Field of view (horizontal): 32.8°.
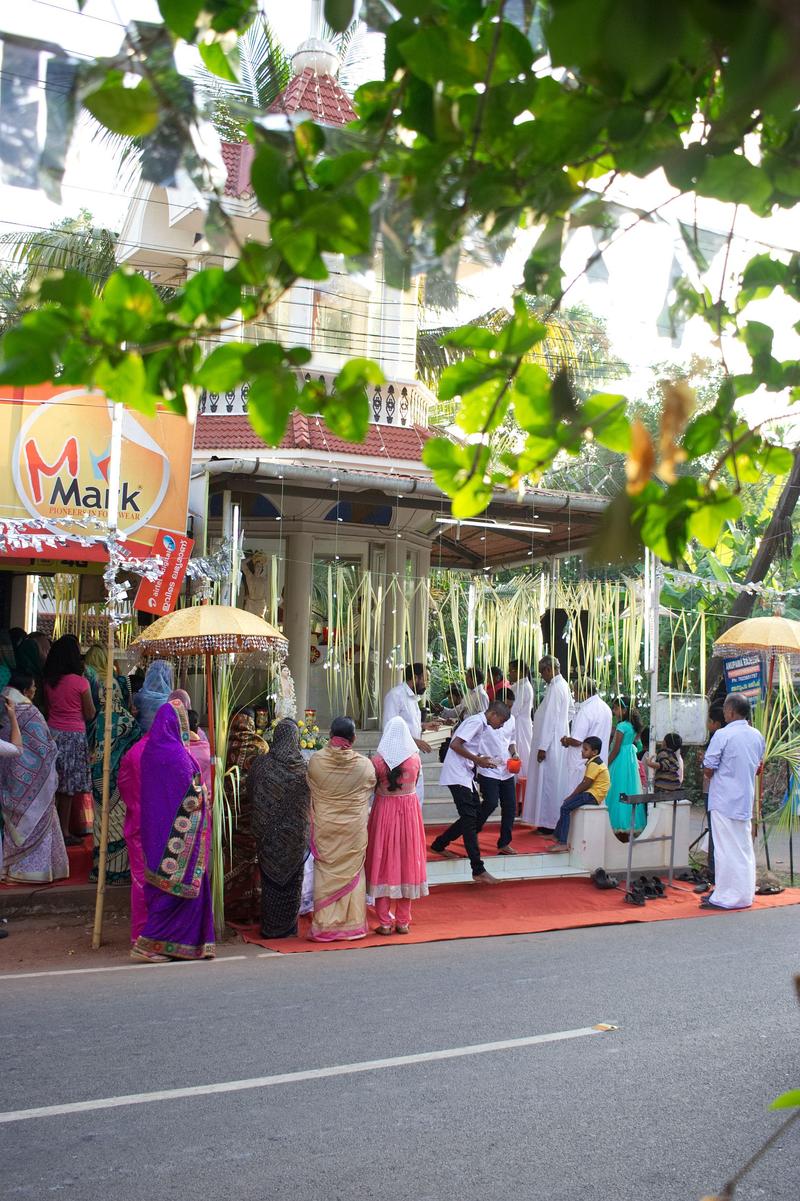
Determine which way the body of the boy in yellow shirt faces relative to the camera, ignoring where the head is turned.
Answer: to the viewer's left

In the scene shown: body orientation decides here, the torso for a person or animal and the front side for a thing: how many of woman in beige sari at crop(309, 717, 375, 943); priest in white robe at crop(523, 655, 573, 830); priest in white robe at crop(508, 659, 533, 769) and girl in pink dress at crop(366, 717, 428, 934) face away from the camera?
2

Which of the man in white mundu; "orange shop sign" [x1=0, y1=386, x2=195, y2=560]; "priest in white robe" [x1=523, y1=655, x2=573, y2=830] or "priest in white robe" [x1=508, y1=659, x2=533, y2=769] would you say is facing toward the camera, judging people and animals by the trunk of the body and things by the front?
the orange shop sign

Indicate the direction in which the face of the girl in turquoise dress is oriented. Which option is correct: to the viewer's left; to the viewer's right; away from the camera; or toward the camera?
to the viewer's left

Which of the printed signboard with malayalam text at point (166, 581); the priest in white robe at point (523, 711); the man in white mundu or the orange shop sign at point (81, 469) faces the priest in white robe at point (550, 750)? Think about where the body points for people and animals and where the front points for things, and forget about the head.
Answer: the man in white mundu

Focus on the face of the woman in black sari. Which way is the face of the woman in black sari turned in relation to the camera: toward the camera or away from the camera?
away from the camera

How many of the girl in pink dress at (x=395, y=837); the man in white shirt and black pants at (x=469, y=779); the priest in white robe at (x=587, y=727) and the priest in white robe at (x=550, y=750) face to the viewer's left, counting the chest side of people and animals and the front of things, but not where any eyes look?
2

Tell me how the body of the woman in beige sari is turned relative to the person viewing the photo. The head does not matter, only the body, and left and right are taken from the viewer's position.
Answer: facing away from the viewer
